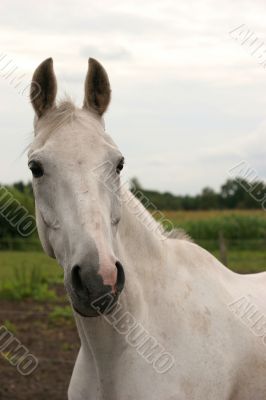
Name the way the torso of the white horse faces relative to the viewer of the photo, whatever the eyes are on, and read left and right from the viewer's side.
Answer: facing the viewer and to the left of the viewer
